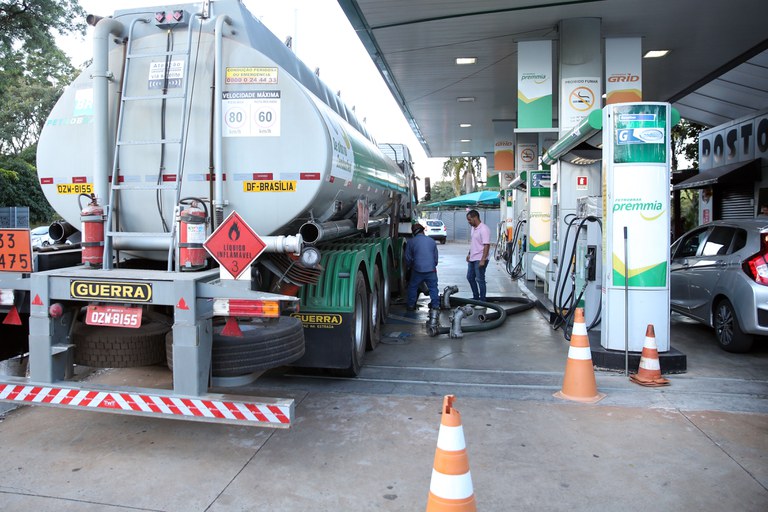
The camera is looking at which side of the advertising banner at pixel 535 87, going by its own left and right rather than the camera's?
front

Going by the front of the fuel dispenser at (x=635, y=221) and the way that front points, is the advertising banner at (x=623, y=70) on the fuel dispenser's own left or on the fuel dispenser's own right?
on the fuel dispenser's own right

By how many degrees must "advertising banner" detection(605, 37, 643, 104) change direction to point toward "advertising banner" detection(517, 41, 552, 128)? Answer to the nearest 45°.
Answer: approximately 90° to its right

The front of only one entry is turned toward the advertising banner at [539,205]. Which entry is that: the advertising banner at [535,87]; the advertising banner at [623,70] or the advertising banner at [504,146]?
the advertising banner at [504,146]

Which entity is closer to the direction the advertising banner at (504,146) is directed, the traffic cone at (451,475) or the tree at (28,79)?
the traffic cone

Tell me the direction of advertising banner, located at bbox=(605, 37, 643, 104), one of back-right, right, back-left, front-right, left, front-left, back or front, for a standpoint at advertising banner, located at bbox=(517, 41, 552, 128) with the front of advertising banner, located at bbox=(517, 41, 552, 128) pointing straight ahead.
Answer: left

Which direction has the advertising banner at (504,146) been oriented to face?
toward the camera
